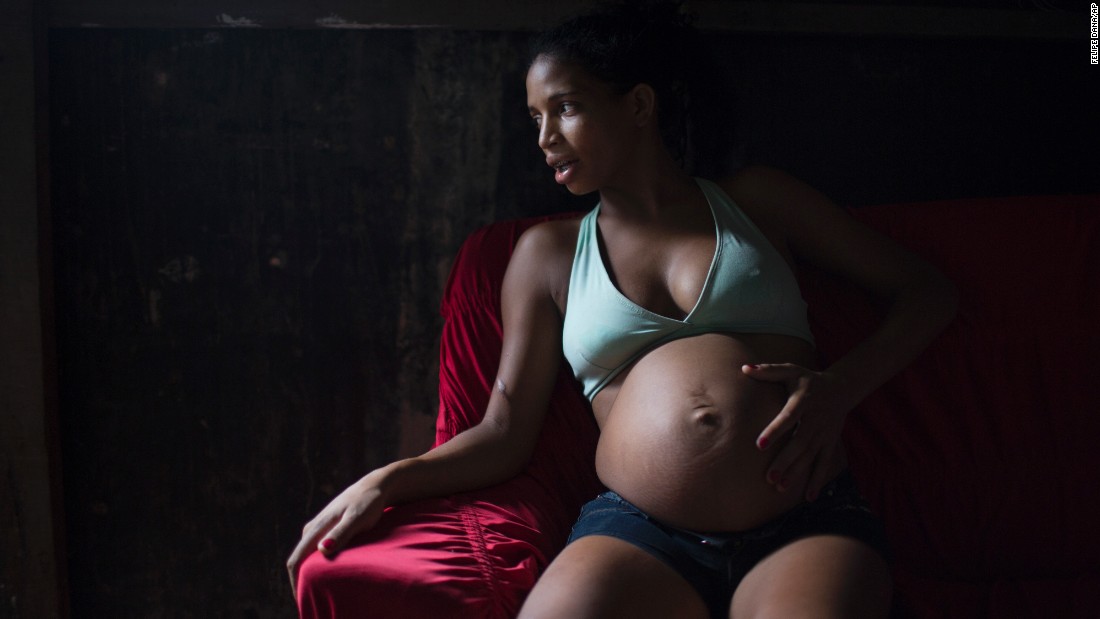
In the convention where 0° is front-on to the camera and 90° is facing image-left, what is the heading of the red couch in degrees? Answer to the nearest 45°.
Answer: approximately 0°

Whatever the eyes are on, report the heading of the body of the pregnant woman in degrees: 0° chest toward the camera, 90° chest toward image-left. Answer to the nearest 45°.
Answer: approximately 0°
